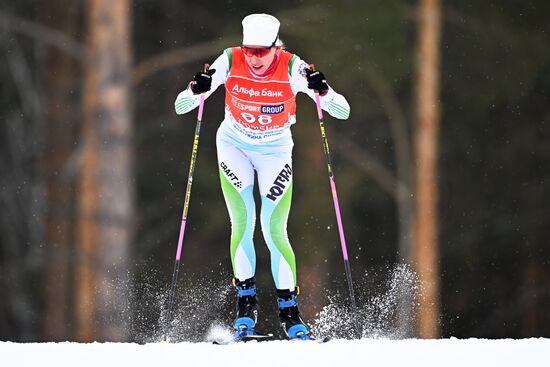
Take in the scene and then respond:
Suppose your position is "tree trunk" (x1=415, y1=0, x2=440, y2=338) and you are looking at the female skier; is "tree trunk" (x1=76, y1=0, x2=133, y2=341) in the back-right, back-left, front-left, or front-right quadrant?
front-right

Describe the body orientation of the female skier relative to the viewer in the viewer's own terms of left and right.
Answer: facing the viewer

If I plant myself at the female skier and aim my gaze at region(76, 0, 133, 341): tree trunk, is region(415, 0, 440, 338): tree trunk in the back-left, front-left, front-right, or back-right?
front-right

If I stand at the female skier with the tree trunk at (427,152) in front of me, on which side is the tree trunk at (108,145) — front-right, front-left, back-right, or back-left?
front-left

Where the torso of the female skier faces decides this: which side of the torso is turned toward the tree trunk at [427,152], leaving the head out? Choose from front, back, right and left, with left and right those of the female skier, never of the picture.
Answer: back

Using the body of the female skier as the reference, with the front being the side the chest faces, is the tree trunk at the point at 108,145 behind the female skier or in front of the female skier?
behind
